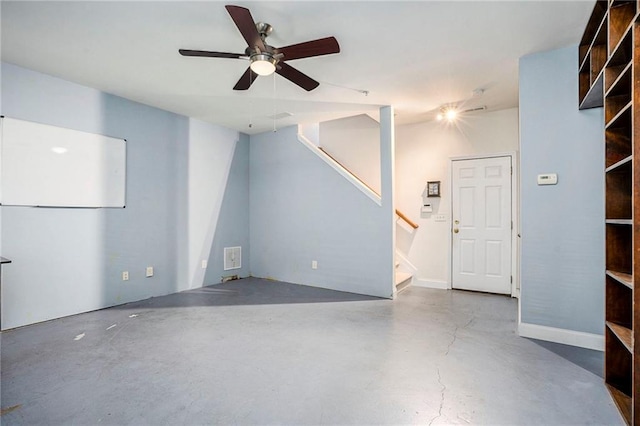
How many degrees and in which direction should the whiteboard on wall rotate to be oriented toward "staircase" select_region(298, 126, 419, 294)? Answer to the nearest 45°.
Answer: approximately 45° to its left

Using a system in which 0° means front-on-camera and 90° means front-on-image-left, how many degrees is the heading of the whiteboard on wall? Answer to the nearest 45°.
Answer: approximately 315°

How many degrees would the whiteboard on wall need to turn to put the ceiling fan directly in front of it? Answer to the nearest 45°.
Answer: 0° — it already faces it

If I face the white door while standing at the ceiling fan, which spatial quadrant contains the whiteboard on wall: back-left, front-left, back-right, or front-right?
back-left
